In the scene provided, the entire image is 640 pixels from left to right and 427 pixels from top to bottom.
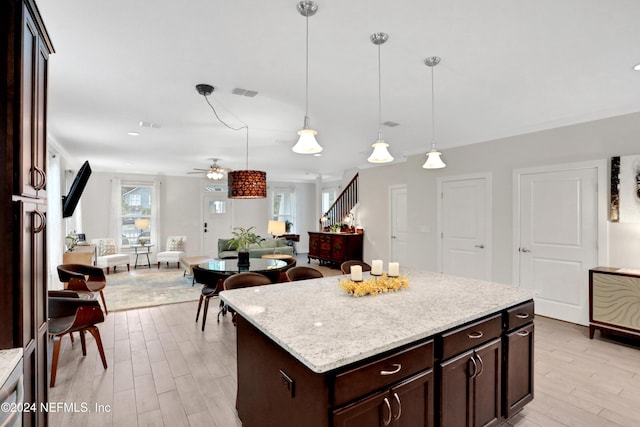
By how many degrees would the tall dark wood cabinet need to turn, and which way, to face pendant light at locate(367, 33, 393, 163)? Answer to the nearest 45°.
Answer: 0° — it already faces it

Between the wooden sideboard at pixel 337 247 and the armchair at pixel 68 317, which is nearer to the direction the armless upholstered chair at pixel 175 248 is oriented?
the armchair

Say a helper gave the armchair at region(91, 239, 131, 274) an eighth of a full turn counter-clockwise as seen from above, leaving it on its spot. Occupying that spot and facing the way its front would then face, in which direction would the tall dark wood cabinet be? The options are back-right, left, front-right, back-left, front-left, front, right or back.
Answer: right

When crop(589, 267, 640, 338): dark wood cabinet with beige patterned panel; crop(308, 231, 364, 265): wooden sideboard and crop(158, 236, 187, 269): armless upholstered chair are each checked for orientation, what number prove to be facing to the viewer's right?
0

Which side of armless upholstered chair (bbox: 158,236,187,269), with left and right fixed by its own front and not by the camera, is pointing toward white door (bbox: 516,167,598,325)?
left

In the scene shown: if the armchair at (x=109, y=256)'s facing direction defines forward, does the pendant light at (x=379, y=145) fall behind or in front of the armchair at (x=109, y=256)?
in front

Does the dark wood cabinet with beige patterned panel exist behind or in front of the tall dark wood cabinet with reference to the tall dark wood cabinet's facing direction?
in front

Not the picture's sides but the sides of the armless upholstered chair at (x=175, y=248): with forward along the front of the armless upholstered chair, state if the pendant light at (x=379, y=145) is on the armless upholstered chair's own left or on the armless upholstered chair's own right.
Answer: on the armless upholstered chair's own left

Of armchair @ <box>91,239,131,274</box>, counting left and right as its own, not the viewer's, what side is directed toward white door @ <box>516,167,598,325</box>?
front

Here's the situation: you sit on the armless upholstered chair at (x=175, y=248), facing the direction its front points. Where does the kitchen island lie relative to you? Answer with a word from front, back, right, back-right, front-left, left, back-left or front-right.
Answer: front-left

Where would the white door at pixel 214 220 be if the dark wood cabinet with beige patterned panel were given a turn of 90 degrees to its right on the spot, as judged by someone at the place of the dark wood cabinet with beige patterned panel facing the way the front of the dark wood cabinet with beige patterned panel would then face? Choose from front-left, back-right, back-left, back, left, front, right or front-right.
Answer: front-left

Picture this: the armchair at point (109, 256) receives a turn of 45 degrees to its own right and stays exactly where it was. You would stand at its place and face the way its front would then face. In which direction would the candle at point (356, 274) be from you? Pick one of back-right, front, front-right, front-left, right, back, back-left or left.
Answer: front

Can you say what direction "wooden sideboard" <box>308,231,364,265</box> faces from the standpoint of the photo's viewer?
facing the viewer and to the left of the viewer

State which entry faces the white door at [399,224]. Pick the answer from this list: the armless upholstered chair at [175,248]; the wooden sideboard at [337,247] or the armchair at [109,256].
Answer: the armchair at [109,256]

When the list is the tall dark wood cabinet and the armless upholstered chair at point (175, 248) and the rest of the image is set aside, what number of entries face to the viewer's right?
1

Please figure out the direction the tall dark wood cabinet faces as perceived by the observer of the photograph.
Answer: facing to the right of the viewer

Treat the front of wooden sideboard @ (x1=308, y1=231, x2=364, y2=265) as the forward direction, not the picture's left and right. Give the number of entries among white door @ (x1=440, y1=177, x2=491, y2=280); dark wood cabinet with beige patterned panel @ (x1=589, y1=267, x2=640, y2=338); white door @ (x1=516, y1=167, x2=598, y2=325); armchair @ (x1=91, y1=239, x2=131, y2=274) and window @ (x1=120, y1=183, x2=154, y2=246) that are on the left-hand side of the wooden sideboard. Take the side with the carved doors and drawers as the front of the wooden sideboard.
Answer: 3

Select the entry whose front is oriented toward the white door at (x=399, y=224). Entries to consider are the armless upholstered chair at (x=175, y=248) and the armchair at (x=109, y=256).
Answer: the armchair at (x=109, y=256)

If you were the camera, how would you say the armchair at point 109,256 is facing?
facing the viewer and to the right of the viewer

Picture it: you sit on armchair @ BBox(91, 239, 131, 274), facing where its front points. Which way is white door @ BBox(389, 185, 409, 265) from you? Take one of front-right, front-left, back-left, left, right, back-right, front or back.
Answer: front

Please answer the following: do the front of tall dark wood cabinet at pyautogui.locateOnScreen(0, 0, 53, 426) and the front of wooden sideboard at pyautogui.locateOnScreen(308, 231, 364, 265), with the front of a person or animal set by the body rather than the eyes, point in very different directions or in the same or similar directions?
very different directions

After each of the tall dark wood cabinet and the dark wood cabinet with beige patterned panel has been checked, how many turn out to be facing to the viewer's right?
1

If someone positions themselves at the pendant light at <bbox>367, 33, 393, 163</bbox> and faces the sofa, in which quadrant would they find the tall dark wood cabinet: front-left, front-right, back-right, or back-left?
back-left
